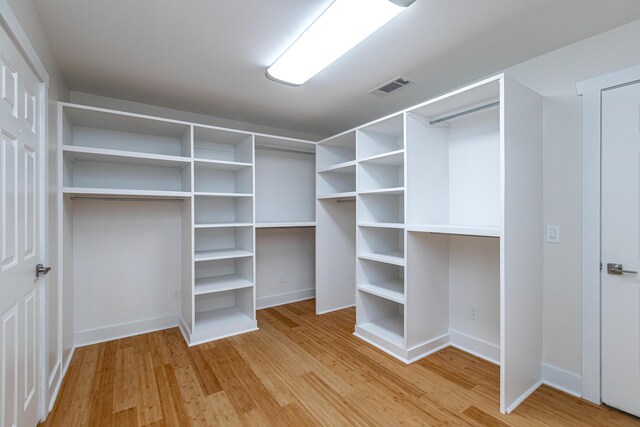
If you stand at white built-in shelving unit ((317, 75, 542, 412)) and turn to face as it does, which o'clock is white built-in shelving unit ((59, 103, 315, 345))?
white built-in shelving unit ((59, 103, 315, 345)) is roughly at 1 o'clock from white built-in shelving unit ((317, 75, 542, 412)).

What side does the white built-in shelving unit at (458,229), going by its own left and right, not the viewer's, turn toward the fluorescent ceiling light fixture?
front

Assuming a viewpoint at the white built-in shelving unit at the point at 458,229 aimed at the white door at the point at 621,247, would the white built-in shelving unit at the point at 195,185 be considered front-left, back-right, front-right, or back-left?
back-right

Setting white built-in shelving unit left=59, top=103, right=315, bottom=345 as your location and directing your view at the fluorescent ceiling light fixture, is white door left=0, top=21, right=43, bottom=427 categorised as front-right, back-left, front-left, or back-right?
front-right

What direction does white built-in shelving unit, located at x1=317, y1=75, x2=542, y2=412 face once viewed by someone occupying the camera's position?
facing the viewer and to the left of the viewer

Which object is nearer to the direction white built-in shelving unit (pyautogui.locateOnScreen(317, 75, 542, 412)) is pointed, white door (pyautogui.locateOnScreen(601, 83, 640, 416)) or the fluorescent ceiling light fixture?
the fluorescent ceiling light fixture

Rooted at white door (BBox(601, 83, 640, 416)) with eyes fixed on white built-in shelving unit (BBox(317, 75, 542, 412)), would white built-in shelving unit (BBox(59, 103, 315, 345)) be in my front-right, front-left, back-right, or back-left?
front-left

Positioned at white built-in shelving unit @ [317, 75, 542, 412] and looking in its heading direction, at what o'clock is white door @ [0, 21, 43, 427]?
The white door is roughly at 12 o'clock from the white built-in shelving unit.

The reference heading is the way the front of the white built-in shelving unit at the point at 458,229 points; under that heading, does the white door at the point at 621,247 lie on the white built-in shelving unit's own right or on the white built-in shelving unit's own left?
on the white built-in shelving unit's own left

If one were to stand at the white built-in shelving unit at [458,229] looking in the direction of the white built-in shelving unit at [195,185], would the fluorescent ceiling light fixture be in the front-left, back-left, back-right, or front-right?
front-left
